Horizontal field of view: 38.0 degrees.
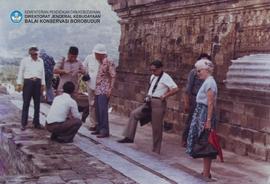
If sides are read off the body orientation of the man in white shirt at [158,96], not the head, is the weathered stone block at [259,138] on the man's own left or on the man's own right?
on the man's own left

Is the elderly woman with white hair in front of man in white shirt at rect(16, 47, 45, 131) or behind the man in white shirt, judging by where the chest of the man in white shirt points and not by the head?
in front

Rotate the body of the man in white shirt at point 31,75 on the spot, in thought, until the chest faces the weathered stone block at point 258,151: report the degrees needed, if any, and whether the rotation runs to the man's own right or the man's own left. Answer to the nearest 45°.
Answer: approximately 45° to the man's own left

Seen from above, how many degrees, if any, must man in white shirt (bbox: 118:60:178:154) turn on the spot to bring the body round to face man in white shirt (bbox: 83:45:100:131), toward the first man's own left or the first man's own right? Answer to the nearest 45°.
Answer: approximately 90° to the first man's own right

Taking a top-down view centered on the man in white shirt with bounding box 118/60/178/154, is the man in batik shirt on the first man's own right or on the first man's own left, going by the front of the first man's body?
on the first man's own right

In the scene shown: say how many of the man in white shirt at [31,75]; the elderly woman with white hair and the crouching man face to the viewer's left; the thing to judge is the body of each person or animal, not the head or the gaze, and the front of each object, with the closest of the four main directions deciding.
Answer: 1

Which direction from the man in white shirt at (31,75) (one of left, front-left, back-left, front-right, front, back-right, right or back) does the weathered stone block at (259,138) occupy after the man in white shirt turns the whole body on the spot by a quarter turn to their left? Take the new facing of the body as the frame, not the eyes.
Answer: front-right

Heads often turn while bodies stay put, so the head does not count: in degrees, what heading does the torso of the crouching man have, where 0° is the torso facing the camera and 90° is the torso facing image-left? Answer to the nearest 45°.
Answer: approximately 225°
